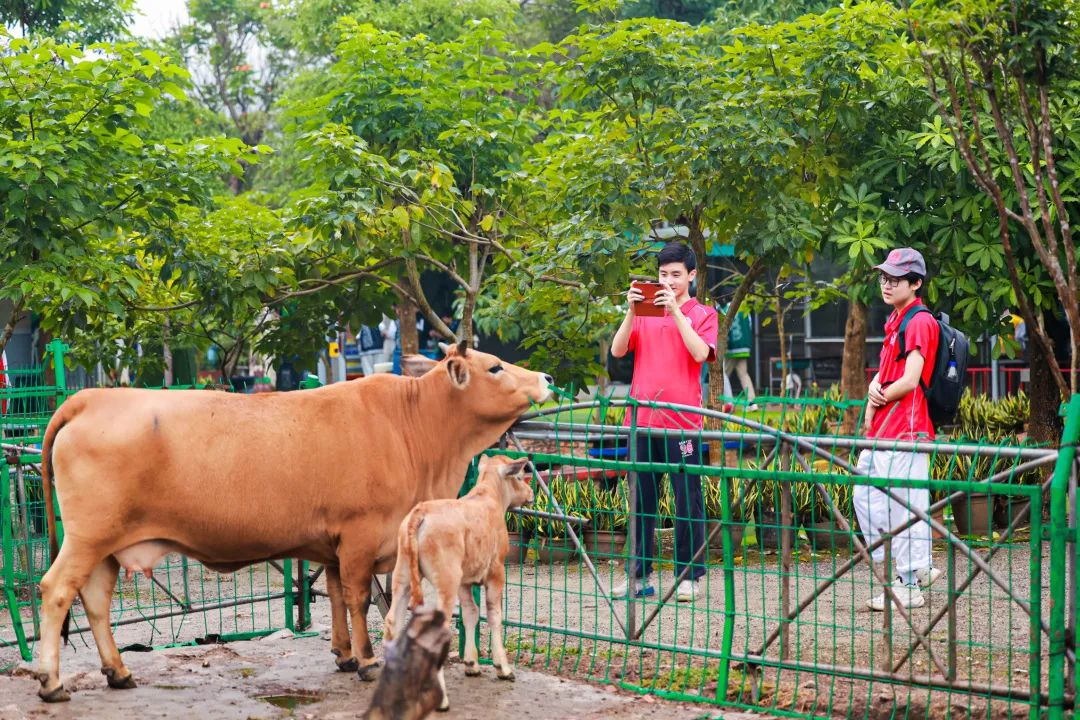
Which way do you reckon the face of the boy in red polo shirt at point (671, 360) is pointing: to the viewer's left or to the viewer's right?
to the viewer's left

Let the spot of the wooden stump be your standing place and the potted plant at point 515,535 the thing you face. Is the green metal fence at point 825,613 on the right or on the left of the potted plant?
right

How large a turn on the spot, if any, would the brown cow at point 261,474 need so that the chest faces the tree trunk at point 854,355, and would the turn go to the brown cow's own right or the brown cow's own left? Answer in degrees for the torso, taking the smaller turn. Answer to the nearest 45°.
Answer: approximately 45° to the brown cow's own left

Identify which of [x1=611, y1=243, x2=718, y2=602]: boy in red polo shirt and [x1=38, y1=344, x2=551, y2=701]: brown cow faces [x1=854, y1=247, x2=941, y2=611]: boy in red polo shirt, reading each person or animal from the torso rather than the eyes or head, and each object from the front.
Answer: the brown cow

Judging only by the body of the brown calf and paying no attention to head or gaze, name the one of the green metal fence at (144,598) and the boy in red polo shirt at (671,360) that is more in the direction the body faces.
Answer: the boy in red polo shirt

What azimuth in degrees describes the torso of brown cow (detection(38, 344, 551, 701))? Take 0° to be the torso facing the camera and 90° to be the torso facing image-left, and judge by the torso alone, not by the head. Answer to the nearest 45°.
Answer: approximately 270°

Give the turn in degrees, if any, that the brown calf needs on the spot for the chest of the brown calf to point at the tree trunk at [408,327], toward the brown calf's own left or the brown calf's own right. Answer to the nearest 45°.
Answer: approximately 45° to the brown calf's own left

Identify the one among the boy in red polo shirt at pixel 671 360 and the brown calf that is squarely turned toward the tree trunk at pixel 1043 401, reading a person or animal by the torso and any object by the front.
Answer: the brown calf

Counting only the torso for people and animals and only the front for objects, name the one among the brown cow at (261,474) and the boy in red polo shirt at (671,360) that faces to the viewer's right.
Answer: the brown cow

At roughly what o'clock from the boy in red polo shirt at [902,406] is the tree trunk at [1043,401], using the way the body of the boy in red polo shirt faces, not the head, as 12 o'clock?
The tree trunk is roughly at 5 o'clock from the boy in red polo shirt.

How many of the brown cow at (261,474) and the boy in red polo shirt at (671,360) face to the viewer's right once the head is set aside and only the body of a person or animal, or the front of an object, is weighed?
1

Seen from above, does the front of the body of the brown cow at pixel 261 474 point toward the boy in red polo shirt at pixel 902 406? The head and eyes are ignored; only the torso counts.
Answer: yes

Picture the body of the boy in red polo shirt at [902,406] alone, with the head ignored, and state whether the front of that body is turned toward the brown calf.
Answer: yes
